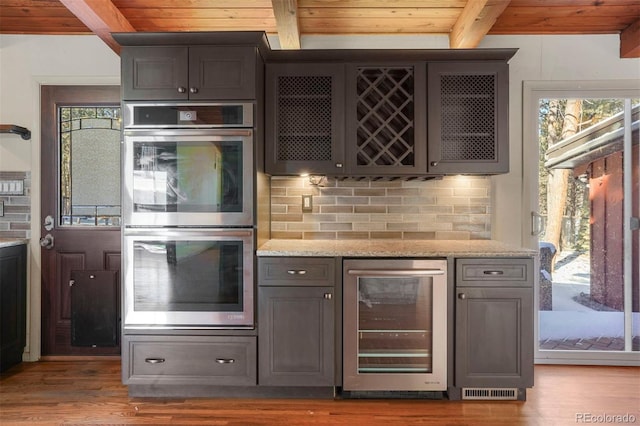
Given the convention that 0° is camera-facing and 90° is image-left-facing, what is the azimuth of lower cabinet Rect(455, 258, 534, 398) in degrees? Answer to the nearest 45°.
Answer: approximately 0°

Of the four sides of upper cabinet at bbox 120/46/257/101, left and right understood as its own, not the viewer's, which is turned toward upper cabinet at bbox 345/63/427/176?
left

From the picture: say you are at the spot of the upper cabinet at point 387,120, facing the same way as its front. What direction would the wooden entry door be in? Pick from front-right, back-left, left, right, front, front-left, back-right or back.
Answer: right

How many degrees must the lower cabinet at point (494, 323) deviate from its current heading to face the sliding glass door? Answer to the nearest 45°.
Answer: approximately 135° to its left

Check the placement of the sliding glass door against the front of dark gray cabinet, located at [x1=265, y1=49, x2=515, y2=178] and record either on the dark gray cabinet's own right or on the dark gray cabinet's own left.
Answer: on the dark gray cabinet's own left

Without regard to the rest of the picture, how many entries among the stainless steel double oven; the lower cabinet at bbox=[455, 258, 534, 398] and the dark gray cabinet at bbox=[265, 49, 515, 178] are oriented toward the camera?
3

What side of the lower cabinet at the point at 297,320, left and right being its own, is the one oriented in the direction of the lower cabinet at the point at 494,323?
left

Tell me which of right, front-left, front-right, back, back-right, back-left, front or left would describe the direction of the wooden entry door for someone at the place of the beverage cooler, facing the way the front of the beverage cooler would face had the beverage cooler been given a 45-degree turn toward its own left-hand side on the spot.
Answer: back-right
